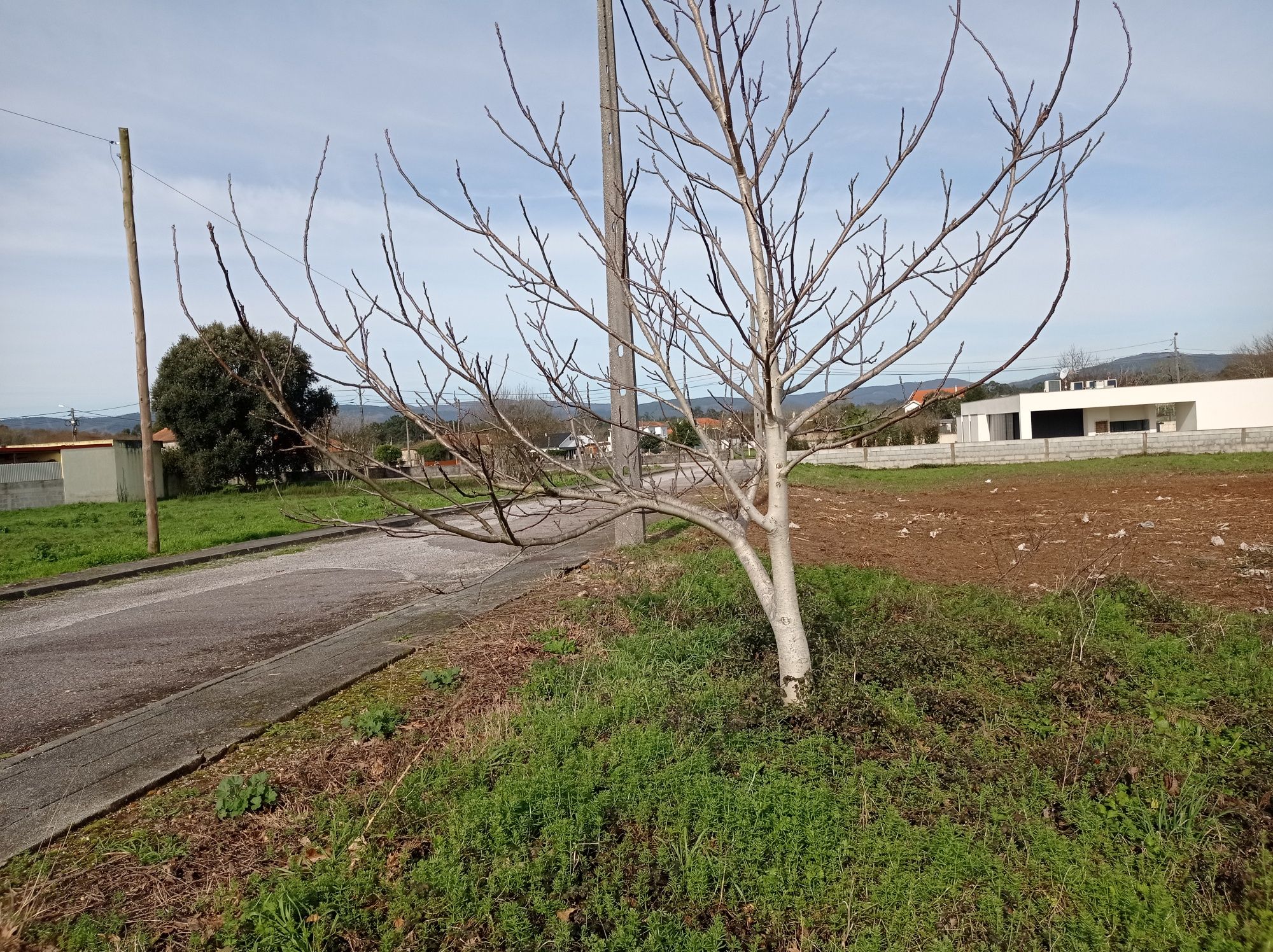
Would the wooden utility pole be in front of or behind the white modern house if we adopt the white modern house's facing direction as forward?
in front

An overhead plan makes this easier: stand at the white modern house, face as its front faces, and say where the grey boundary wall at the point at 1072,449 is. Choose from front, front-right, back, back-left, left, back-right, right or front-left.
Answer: front

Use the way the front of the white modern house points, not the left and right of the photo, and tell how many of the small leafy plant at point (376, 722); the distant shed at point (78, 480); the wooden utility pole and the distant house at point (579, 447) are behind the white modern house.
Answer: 0

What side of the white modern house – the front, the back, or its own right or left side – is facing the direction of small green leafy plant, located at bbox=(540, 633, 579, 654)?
front

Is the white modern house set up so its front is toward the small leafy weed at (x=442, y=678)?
yes

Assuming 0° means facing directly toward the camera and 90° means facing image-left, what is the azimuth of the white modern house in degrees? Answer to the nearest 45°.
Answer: approximately 0°

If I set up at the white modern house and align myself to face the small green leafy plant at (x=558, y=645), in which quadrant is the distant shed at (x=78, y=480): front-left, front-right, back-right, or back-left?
front-right

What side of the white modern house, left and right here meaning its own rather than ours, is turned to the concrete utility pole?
front

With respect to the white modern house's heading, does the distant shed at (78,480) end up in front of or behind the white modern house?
in front

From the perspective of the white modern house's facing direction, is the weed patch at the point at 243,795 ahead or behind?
ahead
